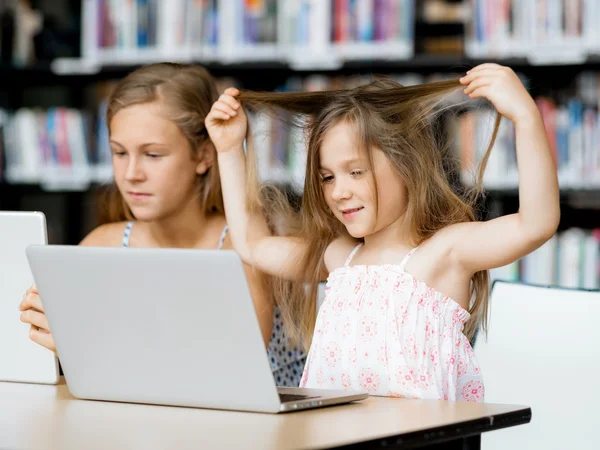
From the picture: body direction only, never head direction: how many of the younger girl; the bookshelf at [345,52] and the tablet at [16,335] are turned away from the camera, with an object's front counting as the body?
1

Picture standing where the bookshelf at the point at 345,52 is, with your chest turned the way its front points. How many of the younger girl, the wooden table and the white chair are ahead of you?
3

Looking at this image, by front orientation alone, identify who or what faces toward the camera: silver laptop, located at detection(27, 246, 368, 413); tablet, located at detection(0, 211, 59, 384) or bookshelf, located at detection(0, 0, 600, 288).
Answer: the bookshelf

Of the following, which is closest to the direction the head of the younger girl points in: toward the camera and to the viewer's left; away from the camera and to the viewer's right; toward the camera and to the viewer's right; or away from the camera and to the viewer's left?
toward the camera and to the viewer's left

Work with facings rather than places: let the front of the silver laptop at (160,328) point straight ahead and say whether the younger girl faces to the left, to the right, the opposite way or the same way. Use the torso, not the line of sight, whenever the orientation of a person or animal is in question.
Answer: the opposite way

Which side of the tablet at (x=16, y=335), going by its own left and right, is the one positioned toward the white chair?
right

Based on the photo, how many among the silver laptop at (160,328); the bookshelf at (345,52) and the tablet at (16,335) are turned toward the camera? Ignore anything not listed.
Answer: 1

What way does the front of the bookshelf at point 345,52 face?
toward the camera

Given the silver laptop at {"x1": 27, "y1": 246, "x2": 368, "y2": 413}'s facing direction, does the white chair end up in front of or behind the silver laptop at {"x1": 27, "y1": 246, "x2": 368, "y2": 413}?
in front

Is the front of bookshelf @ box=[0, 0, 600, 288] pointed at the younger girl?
yes

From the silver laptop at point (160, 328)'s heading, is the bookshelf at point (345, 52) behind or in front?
in front

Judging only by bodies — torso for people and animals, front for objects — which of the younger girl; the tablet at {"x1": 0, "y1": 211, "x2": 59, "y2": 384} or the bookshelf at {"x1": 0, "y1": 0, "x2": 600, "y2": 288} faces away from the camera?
the tablet

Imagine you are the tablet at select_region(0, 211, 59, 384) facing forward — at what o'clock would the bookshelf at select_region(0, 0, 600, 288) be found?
The bookshelf is roughly at 1 o'clock from the tablet.

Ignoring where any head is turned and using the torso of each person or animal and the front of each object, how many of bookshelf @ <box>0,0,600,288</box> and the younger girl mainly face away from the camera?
0

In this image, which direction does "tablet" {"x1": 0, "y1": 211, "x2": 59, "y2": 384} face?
away from the camera
